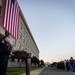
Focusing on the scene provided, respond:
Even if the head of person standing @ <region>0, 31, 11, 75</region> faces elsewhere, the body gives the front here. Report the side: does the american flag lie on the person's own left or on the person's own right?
on the person's own left

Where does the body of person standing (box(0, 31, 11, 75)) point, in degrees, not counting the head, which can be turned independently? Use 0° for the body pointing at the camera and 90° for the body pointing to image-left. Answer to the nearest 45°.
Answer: approximately 270°
